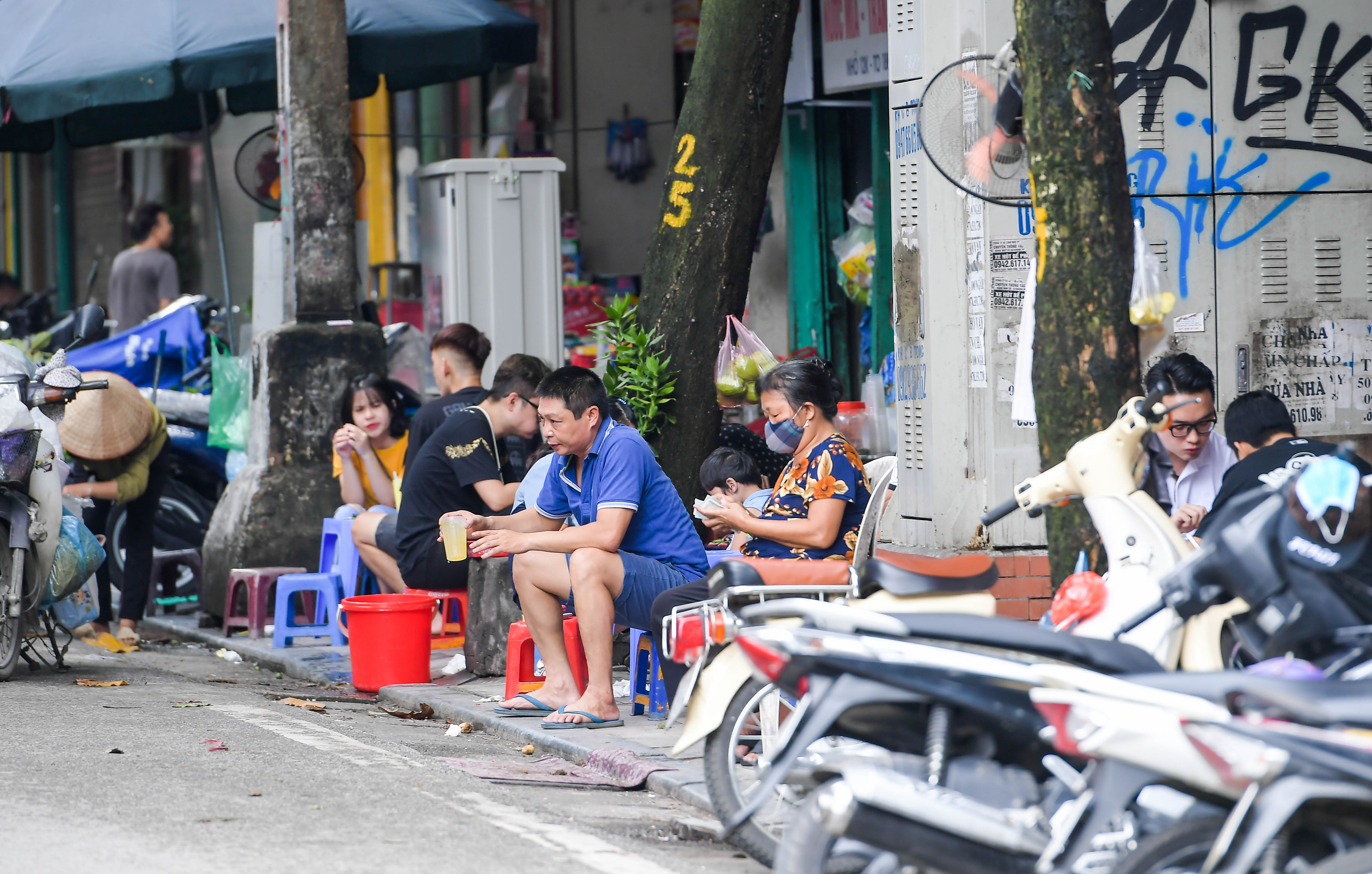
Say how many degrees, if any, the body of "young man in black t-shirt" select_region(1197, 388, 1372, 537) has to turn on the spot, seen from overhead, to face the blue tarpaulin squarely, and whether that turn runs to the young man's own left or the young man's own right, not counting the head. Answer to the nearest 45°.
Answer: approximately 45° to the young man's own left

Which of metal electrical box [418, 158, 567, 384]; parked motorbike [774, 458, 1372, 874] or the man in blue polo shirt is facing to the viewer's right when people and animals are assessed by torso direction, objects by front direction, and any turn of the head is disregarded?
the parked motorbike

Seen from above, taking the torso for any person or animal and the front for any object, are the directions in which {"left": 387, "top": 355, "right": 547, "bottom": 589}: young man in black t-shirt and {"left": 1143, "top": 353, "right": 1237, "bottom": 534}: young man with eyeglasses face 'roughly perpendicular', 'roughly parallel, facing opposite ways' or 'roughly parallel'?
roughly perpendicular

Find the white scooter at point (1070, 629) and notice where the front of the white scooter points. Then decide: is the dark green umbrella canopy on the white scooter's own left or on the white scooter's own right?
on the white scooter's own left

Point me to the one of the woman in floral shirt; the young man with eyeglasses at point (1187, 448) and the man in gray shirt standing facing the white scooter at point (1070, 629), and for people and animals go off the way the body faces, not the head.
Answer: the young man with eyeglasses

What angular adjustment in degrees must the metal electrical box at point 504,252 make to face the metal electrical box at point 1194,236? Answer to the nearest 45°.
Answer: approximately 45° to its left

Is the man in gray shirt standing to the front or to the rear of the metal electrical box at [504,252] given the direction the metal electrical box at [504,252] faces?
to the rear

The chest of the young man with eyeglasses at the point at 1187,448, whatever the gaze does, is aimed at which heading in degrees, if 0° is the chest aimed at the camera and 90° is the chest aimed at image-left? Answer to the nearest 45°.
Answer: approximately 0°

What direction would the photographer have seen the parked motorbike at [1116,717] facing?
facing to the right of the viewer

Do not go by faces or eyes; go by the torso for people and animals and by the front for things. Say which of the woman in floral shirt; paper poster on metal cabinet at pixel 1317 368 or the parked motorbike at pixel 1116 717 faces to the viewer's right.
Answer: the parked motorbike
